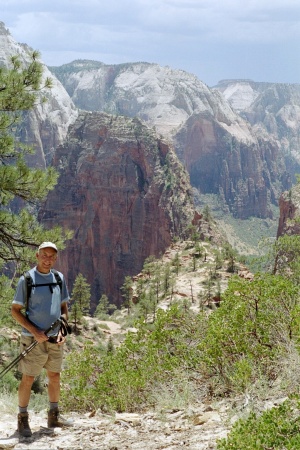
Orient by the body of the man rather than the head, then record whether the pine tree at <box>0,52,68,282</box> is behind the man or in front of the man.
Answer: behind

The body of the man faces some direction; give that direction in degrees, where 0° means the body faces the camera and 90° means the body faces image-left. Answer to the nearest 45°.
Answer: approximately 315°

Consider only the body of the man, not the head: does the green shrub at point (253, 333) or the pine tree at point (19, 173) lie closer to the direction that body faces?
the green shrub

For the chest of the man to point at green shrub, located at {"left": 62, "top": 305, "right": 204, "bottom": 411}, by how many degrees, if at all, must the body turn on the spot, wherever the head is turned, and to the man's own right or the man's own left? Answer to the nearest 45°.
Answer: approximately 90° to the man's own left
